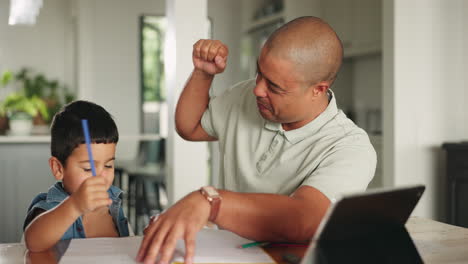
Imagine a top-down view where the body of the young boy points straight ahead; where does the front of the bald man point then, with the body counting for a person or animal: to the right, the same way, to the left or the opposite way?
to the right

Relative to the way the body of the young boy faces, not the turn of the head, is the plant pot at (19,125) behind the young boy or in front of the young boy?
behind

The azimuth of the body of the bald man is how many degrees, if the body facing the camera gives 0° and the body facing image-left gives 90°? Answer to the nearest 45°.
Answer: approximately 45°

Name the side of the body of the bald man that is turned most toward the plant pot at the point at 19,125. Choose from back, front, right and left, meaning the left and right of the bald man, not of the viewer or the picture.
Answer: right

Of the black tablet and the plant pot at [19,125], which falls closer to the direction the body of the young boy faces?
the black tablet

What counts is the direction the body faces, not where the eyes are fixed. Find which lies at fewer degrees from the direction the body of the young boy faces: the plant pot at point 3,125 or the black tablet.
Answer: the black tablet

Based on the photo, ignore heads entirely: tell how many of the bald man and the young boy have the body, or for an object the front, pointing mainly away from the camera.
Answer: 0

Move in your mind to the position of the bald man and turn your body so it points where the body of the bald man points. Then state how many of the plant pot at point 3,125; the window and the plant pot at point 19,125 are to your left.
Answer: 0

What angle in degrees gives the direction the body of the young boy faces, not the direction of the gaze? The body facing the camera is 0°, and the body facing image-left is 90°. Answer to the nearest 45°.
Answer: approximately 315°

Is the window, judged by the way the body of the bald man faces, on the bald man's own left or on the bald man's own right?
on the bald man's own right

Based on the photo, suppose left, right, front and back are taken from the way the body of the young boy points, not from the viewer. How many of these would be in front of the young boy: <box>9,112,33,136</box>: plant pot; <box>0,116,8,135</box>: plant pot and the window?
0
